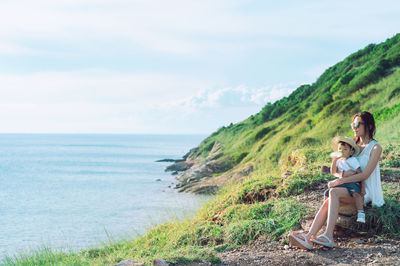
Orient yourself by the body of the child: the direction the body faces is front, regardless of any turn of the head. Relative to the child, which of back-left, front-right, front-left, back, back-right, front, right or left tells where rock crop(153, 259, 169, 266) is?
front

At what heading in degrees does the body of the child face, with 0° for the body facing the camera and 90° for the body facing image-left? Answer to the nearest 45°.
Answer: approximately 45°

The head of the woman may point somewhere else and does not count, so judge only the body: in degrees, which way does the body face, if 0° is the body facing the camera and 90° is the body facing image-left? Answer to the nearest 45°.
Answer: approximately 90°

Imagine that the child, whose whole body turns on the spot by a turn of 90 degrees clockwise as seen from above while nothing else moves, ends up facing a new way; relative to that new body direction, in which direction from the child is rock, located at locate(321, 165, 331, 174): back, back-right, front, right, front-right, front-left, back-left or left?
front-right
